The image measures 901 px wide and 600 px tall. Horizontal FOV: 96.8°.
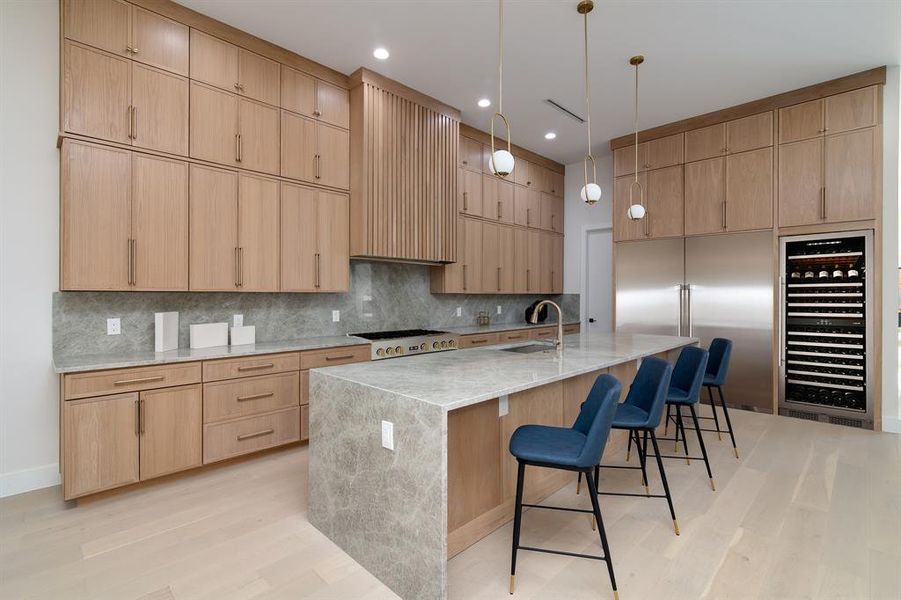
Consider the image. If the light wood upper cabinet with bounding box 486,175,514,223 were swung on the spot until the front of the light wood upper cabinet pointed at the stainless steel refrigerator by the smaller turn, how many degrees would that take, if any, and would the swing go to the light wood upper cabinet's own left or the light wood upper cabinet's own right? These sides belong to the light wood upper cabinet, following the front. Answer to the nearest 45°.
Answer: approximately 45° to the light wood upper cabinet's own left

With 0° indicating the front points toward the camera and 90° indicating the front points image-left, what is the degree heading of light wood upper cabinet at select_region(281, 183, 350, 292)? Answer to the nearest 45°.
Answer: approximately 315°

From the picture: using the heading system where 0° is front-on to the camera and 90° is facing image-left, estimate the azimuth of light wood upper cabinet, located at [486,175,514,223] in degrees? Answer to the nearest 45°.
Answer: approximately 315°

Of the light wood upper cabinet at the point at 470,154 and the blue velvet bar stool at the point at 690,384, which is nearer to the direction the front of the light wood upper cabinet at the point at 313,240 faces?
the blue velvet bar stool

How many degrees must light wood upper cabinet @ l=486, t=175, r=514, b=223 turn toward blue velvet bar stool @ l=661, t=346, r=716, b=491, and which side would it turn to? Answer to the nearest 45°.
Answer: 0° — it already faces it

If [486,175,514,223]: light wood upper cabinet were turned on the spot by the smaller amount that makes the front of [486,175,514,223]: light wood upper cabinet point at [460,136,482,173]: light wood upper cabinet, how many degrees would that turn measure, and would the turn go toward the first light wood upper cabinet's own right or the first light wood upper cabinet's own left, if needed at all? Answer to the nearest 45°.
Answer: approximately 90° to the first light wood upper cabinet's own right

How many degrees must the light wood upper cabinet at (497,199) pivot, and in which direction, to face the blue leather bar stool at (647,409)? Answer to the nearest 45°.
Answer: approximately 45° to its right

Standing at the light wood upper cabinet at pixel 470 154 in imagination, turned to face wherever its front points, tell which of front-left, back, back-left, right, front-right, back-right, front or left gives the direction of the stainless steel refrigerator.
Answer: front-left

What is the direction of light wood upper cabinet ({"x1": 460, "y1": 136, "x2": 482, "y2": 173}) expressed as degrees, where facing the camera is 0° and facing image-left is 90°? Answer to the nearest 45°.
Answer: approximately 315°

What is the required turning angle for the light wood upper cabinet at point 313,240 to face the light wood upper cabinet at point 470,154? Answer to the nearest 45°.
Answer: approximately 90° to its left
